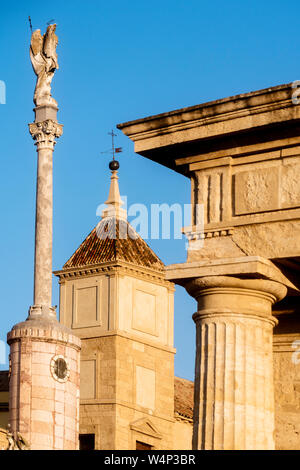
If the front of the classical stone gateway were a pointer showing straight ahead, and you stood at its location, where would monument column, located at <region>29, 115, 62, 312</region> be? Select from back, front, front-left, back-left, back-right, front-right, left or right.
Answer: back-right

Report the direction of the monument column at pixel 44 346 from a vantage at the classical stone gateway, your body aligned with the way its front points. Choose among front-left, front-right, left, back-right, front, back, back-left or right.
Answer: back-right

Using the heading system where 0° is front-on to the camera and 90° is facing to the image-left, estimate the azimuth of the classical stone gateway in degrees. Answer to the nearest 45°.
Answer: approximately 45°
